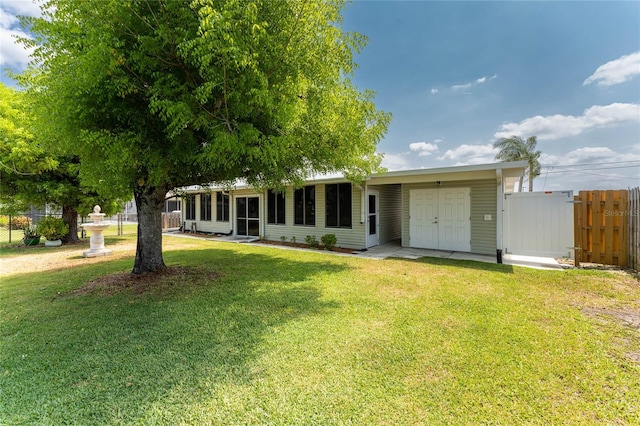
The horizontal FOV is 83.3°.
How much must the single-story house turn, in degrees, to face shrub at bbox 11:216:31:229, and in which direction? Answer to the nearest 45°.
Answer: approximately 45° to its right

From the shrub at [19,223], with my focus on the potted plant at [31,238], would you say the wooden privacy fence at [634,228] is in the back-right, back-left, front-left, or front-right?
front-left

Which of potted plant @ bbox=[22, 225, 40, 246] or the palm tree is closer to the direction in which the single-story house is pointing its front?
the potted plant

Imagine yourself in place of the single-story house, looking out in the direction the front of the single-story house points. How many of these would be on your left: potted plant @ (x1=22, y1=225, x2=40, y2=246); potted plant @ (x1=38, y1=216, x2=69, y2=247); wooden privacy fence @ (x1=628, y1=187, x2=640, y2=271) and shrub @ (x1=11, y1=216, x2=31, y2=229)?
1

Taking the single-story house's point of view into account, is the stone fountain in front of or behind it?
in front

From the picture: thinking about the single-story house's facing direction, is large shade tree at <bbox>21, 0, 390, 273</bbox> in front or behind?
in front

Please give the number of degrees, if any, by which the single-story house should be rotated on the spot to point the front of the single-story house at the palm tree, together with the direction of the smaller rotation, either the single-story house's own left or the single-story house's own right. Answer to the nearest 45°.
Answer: approximately 180°

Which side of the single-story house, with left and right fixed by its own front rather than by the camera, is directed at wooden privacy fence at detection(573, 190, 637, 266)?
left

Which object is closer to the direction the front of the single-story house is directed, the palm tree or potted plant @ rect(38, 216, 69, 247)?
the potted plant

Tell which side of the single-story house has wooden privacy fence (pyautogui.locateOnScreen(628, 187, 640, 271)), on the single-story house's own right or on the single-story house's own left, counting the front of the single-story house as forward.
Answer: on the single-story house's own left

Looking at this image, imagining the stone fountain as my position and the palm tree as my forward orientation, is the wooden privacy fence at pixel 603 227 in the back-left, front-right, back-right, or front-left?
front-right

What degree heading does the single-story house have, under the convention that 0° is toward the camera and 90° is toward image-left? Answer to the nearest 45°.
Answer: approximately 45°
